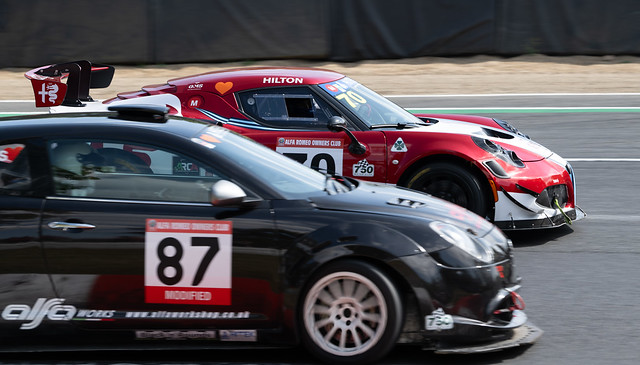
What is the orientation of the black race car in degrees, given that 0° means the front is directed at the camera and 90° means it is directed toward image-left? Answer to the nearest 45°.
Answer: approximately 270°

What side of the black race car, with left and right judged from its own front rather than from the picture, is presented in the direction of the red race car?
left
